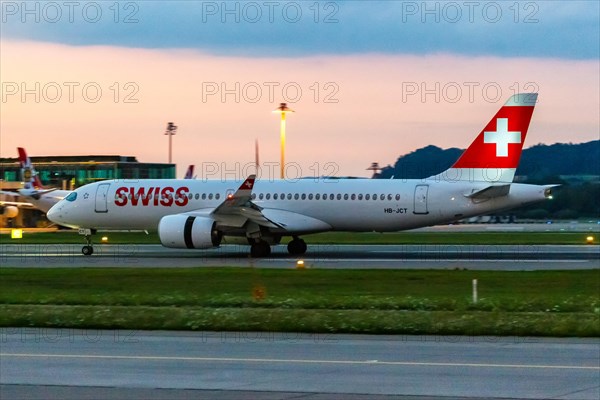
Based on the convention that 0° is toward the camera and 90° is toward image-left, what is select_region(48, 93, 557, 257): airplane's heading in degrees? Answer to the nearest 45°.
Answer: approximately 90°
